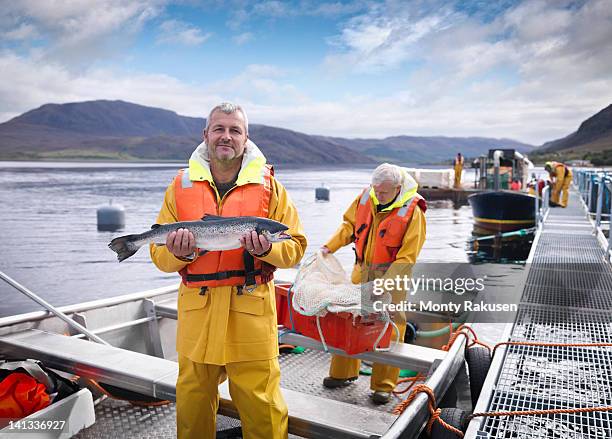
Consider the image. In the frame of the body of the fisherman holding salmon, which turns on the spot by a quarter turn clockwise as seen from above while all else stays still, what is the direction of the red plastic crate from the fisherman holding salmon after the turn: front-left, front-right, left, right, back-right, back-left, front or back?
back-right

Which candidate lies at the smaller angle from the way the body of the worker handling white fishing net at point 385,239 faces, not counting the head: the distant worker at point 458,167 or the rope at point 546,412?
the rope

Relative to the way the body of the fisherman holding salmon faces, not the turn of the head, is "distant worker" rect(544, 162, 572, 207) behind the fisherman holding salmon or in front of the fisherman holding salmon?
behind

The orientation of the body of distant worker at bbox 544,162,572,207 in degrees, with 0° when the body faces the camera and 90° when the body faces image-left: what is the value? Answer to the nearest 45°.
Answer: approximately 90°

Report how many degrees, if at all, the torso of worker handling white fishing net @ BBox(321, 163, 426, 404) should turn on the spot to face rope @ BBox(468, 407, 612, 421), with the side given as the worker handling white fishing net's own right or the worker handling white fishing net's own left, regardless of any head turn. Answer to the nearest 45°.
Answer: approximately 90° to the worker handling white fishing net's own left

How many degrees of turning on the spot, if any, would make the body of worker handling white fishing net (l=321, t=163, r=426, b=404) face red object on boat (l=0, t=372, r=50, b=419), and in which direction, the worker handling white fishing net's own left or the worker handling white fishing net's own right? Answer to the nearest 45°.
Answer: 0° — they already face it

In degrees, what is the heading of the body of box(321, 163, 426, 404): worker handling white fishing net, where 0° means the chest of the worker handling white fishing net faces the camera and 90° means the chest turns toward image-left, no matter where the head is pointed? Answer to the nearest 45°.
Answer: approximately 45°
